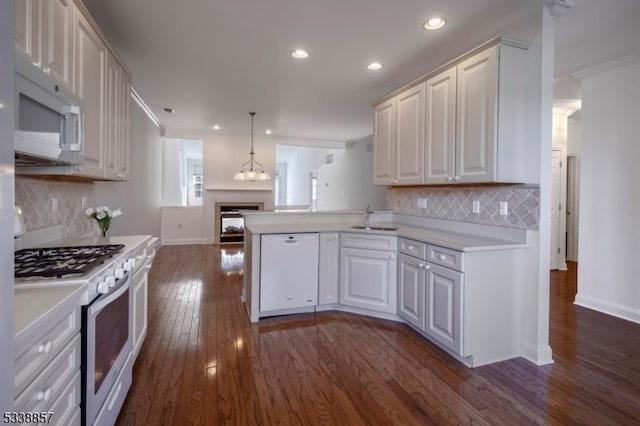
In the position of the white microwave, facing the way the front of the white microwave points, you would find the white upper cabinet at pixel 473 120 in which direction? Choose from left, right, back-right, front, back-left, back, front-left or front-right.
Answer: front-left

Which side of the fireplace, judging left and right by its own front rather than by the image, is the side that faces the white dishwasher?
front

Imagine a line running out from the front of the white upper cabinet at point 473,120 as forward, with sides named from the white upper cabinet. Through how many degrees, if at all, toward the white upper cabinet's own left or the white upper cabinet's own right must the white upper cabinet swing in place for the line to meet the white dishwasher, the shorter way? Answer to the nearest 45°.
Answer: approximately 45° to the white upper cabinet's own right

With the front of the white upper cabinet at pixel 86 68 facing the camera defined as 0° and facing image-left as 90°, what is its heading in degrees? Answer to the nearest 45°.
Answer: approximately 270°

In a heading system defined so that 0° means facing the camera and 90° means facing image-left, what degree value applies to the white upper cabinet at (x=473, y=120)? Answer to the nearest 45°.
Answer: approximately 45°

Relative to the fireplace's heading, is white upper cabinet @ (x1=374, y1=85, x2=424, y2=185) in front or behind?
in front

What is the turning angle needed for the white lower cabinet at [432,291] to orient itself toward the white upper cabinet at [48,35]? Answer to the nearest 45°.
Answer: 0° — it already faces it

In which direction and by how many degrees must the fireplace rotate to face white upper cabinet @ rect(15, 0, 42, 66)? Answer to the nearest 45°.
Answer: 0° — it already faces it

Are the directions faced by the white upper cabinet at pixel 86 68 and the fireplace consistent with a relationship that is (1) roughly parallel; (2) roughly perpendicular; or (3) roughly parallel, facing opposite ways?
roughly perpendicular

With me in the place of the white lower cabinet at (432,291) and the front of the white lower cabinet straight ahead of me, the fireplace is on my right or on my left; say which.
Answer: on my right

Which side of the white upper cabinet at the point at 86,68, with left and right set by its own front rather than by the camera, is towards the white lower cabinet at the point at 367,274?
front

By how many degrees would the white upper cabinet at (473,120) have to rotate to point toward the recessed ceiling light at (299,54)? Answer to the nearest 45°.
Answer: approximately 45° to its right

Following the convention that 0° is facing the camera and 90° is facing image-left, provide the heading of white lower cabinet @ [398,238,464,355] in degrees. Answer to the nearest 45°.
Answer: approximately 45°

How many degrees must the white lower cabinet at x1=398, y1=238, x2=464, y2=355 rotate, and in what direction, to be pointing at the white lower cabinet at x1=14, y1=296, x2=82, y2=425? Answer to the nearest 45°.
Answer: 0° — it already faces it

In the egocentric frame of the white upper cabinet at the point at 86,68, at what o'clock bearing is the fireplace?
The fireplace is roughly at 10 o'clock from the white upper cabinet.
